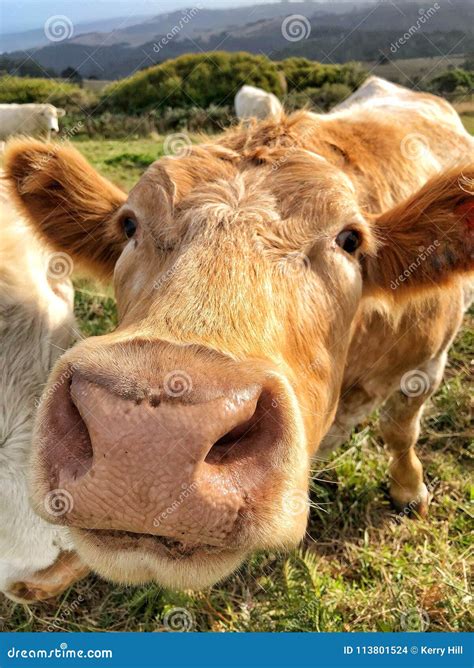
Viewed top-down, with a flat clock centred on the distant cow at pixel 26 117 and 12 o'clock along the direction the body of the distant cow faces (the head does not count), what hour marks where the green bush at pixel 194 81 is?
The green bush is roughly at 10 o'clock from the distant cow.

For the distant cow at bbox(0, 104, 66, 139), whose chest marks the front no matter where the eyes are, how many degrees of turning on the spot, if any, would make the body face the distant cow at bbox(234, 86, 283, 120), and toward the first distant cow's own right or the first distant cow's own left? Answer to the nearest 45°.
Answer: approximately 45° to the first distant cow's own left

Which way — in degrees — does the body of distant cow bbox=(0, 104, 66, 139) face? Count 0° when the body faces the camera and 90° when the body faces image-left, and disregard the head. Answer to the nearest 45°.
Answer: approximately 270°

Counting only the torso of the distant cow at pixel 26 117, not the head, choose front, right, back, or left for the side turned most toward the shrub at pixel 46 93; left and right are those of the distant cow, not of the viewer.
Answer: left

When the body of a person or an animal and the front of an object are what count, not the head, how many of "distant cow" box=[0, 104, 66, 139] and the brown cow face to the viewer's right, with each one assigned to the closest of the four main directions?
1

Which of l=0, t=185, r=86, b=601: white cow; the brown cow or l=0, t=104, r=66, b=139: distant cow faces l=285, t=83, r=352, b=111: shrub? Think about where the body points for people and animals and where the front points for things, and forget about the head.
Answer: the distant cow

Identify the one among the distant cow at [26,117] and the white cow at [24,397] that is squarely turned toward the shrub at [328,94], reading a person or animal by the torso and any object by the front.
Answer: the distant cow

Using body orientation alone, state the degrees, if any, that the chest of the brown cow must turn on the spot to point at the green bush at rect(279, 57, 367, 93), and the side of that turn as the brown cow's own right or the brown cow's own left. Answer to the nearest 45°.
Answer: approximately 135° to the brown cow's own right

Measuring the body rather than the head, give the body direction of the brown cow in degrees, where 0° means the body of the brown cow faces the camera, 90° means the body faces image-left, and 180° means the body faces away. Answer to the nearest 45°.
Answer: approximately 45°

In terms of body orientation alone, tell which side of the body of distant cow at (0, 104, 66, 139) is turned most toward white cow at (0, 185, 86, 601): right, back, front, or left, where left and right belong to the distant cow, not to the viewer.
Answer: right

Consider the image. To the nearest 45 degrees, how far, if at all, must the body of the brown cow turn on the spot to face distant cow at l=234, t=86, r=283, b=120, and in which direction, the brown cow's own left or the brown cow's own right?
approximately 135° to the brown cow's own right
